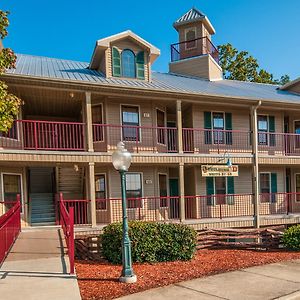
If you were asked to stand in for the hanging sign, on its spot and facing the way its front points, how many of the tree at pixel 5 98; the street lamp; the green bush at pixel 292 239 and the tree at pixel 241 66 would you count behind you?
1

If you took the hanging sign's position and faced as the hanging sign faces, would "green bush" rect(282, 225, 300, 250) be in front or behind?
in front

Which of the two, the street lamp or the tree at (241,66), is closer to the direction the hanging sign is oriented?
the street lamp

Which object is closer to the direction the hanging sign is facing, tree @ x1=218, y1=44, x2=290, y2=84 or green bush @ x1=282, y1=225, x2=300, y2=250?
the green bush

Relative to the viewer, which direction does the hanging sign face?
toward the camera

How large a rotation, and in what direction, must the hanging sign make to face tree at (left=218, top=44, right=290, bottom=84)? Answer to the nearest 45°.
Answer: approximately 180°

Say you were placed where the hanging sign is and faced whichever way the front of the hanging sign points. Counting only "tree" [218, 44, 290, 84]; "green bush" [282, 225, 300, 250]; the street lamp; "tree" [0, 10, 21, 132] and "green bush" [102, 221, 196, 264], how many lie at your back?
1

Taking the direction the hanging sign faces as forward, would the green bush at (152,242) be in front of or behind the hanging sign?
in front
